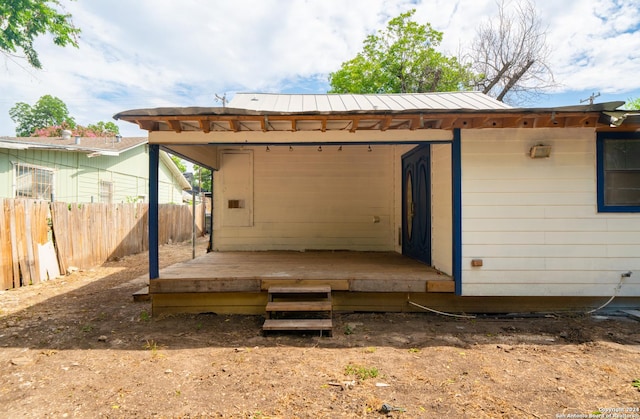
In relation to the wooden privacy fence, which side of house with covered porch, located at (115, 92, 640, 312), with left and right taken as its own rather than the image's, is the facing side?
right

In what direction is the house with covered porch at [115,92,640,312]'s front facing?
toward the camera

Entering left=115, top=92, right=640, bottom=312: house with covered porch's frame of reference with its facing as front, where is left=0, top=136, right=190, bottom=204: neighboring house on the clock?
left=0, top=136, right=190, bottom=204: neighboring house is roughly at 4 o'clock from left=115, top=92, right=640, bottom=312: house with covered porch.

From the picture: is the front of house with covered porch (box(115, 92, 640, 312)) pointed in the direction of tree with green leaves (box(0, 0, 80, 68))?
no

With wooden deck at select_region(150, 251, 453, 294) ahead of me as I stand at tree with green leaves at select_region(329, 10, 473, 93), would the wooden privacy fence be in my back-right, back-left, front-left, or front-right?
front-right

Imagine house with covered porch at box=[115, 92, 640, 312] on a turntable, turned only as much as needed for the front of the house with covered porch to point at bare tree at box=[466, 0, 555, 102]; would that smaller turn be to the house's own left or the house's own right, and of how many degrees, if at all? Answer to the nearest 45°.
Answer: approximately 180°

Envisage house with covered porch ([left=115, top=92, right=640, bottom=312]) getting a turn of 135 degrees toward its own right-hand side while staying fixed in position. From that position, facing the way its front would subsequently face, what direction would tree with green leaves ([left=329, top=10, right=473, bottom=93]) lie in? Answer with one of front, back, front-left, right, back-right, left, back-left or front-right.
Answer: front-right

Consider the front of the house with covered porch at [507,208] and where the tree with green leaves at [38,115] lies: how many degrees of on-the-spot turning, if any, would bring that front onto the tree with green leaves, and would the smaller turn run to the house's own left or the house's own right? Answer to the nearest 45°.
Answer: approximately 135° to the house's own right

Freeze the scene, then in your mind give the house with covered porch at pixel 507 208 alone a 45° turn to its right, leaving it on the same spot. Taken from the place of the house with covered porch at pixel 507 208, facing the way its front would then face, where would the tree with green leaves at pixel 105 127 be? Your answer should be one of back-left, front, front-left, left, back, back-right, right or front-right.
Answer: right
